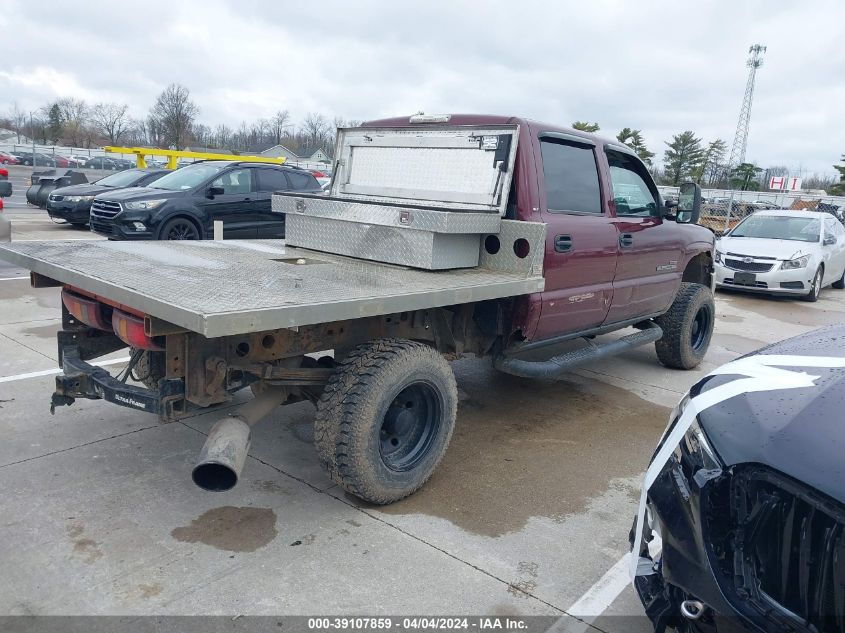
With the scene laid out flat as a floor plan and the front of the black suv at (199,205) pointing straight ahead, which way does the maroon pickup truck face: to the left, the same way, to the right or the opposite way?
the opposite way

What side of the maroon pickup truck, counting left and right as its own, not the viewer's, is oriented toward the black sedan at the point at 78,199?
left

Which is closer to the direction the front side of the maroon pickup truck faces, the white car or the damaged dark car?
the white car

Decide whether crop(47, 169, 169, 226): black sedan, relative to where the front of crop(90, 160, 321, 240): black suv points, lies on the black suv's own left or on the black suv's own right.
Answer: on the black suv's own right

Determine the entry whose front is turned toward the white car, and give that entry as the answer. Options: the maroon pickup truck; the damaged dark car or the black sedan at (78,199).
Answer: the maroon pickup truck

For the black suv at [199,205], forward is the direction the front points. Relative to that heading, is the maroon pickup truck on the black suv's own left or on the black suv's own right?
on the black suv's own left

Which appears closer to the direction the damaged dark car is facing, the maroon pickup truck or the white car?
the maroon pickup truck

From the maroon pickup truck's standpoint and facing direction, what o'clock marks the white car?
The white car is roughly at 12 o'clock from the maroon pickup truck.

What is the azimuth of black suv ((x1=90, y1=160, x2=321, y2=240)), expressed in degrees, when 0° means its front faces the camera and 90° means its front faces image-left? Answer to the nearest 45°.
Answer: approximately 45°

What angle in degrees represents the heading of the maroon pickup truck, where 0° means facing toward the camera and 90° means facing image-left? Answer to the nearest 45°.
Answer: approximately 225°

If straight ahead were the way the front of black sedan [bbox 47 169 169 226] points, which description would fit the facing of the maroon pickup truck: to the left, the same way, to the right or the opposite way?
the opposite way
